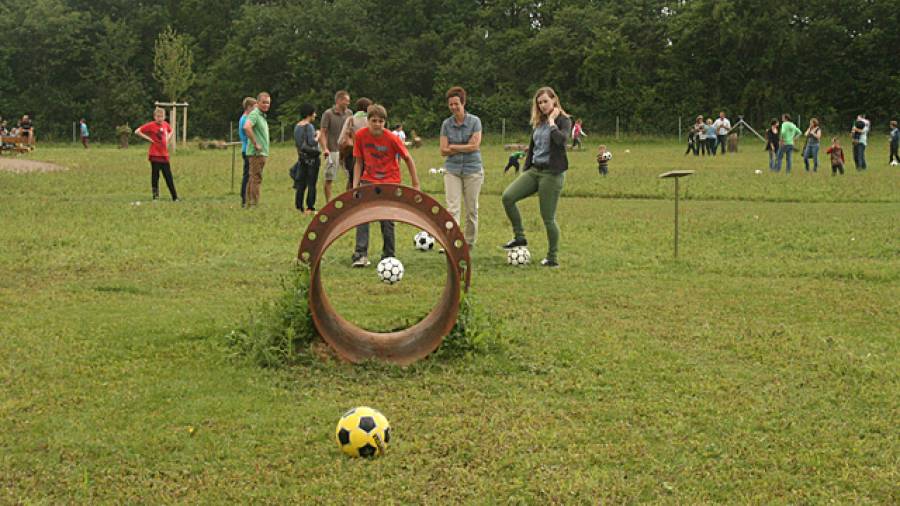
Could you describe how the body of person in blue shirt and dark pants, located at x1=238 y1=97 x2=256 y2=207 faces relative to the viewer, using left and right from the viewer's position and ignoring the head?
facing to the right of the viewer

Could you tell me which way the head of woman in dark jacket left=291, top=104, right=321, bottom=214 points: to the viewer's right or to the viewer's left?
to the viewer's right

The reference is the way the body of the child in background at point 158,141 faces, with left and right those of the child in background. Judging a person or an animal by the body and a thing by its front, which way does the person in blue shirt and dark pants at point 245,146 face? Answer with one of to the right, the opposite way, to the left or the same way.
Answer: to the left

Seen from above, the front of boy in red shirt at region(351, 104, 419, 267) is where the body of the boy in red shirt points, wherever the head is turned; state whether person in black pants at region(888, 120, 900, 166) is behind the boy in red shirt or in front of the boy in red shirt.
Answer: behind
